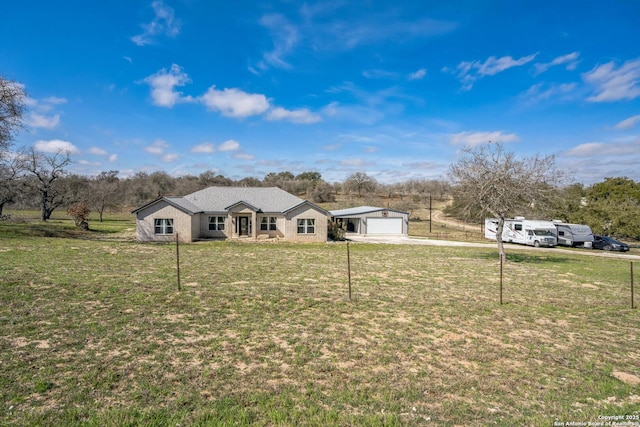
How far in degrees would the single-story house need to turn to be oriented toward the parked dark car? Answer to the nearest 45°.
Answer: approximately 90° to its left

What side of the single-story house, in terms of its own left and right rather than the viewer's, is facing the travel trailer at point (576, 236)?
left

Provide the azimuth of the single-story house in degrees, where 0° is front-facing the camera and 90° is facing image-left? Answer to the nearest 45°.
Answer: approximately 0°

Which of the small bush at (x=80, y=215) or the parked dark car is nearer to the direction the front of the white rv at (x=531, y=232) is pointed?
the parked dark car

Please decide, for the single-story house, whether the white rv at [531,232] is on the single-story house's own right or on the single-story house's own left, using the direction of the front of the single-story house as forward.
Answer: on the single-story house's own left

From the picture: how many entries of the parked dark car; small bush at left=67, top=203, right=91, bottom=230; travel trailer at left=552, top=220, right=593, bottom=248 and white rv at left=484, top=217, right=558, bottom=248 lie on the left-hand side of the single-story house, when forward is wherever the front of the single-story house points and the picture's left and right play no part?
3

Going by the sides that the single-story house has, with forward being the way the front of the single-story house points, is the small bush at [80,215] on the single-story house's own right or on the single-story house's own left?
on the single-story house's own right

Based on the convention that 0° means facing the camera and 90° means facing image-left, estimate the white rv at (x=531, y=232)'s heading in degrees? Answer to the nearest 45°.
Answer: approximately 315°
